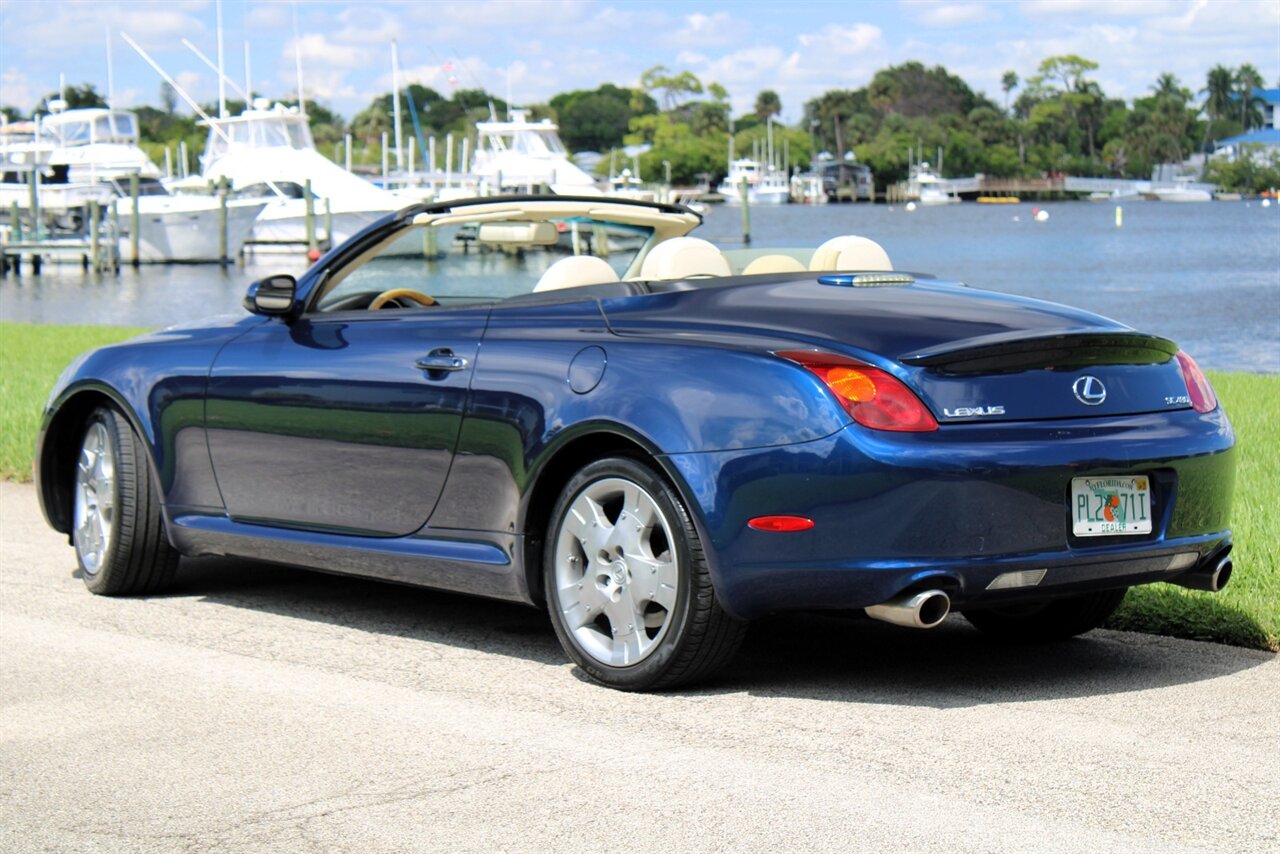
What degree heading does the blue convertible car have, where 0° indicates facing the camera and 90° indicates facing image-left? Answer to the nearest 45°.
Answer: approximately 135°
